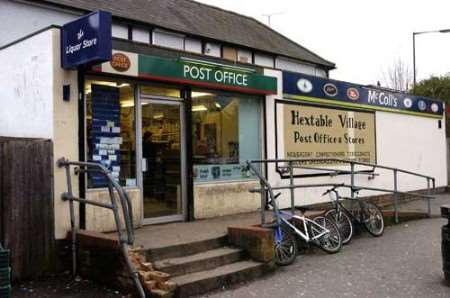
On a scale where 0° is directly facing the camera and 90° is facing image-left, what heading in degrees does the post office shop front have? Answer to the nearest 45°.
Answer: approximately 315°

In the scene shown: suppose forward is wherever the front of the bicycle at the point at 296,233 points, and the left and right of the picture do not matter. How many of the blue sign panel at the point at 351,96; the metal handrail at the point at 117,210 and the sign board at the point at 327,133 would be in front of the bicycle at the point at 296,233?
1

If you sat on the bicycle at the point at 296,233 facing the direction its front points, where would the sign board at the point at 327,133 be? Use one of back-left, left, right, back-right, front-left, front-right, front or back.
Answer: back-right

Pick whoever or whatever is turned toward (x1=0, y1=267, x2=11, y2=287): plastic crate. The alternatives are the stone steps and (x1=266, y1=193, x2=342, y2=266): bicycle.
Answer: the bicycle

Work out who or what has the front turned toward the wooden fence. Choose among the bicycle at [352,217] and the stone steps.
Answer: the bicycle

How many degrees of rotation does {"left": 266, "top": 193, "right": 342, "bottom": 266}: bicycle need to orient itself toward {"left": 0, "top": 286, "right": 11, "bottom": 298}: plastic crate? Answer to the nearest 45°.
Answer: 0° — it already faces it

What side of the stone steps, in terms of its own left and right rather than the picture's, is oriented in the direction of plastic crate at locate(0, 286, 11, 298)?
right

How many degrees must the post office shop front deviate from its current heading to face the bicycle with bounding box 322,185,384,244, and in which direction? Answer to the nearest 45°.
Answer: approximately 45° to its left

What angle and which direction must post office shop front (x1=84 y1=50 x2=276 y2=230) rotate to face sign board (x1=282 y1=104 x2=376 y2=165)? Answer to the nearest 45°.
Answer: approximately 90° to its left

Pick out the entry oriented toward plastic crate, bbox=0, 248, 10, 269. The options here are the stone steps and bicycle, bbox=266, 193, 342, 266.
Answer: the bicycle
